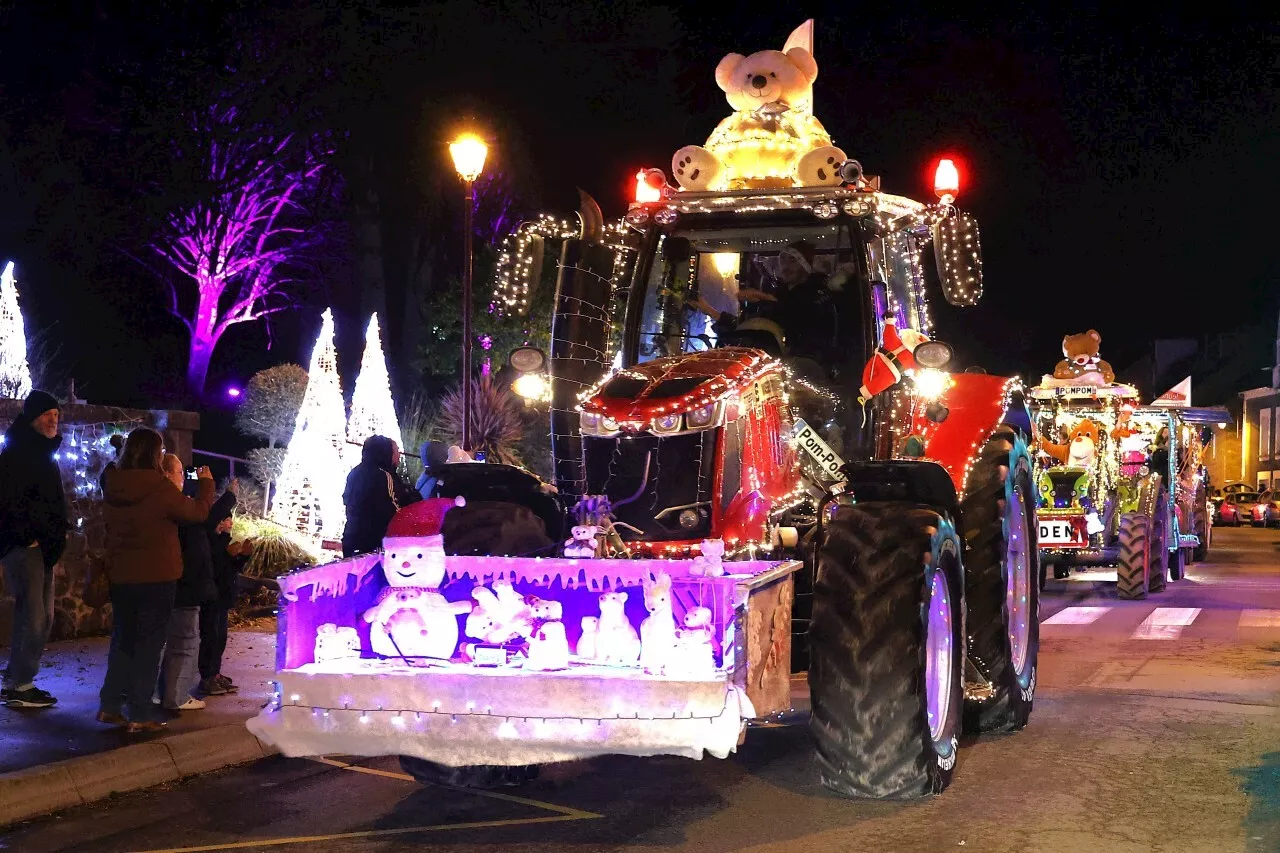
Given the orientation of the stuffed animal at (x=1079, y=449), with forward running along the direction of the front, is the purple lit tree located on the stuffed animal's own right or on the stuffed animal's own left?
on the stuffed animal's own right

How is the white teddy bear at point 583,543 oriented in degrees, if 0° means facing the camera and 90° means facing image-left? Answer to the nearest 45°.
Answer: approximately 45°

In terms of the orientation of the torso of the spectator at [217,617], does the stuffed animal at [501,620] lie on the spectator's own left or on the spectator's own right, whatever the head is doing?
on the spectator's own right

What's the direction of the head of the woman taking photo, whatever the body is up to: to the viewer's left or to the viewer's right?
to the viewer's right

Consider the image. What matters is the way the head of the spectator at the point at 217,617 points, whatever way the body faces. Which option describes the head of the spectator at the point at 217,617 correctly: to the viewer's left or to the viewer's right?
to the viewer's right

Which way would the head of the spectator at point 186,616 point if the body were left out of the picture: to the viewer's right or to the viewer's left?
to the viewer's right

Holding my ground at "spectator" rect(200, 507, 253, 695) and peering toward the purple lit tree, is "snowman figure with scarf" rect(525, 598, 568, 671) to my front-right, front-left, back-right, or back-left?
back-right

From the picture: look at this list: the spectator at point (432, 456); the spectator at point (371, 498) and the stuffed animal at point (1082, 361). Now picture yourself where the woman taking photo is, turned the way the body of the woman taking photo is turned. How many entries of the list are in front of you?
3

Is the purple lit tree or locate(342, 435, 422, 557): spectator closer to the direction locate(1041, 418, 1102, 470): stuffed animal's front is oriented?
the spectator

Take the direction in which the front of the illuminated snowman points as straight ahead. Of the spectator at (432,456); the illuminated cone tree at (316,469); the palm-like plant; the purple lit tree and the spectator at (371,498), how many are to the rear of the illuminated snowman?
5

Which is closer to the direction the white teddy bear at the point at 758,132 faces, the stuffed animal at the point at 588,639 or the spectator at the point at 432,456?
the stuffed animal

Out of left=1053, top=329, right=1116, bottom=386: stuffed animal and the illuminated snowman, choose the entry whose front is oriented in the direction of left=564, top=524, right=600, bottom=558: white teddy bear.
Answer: the stuffed animal
